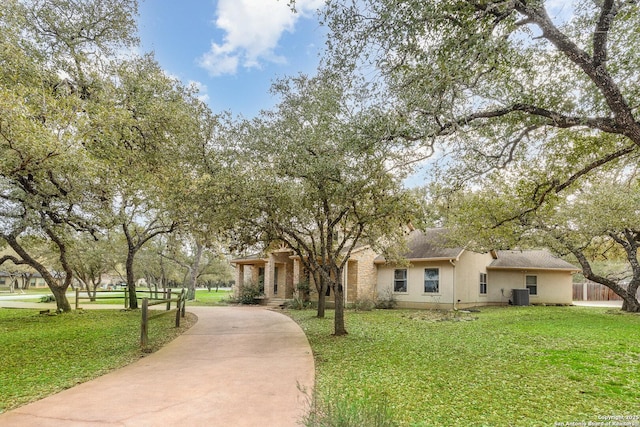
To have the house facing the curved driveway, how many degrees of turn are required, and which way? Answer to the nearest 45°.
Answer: approximately 45° to its left

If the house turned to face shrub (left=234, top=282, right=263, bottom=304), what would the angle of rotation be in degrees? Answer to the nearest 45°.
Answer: approximately 45° to its right

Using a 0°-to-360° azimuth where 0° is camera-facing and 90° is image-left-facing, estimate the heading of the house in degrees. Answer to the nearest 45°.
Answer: approximately 45°
